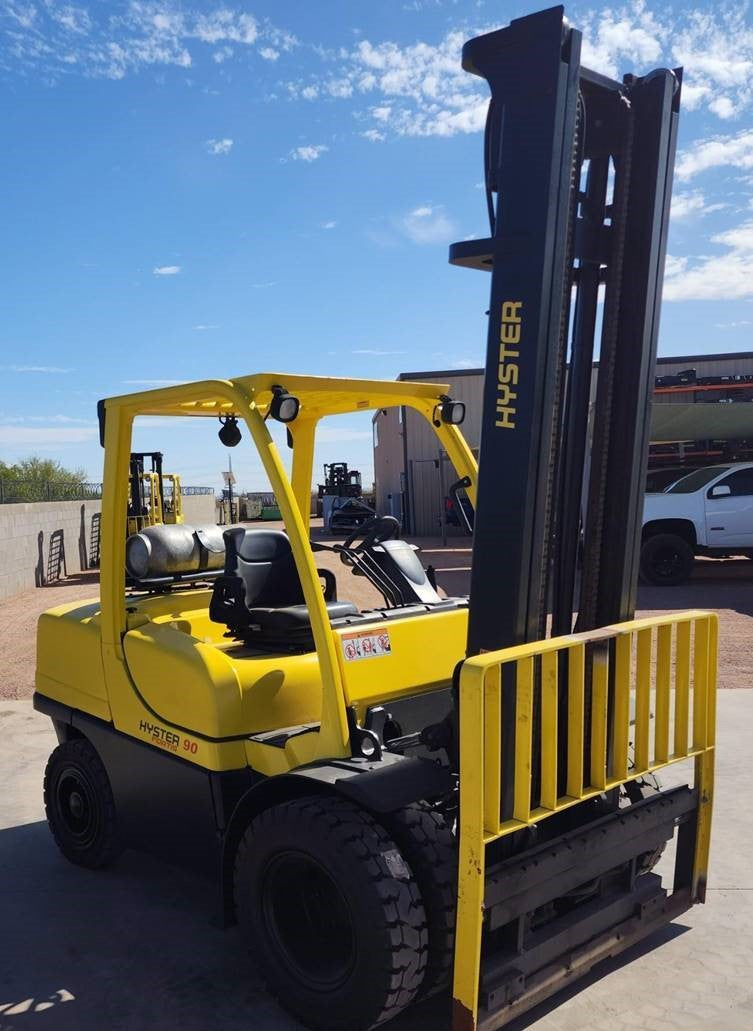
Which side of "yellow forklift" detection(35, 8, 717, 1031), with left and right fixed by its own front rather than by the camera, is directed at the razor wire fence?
back

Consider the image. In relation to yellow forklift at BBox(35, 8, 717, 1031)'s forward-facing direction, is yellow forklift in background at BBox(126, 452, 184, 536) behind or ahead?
behind

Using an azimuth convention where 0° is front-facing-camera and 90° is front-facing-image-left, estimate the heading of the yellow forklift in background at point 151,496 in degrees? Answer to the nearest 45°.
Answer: approximately 45°

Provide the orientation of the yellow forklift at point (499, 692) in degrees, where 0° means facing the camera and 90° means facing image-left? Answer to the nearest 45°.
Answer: approximately 315°

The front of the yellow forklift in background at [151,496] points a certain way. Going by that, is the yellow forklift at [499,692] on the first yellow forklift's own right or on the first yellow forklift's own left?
on the first yellow forklift's own left

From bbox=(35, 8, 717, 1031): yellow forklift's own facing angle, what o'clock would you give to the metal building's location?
The metal building is roughly at 8 o'clock from the yellow forklift.

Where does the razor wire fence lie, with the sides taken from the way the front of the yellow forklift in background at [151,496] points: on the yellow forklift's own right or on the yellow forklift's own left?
on the yellow forklift's own right

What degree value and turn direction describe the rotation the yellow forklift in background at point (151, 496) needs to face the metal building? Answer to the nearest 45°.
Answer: approximately 135° to its left

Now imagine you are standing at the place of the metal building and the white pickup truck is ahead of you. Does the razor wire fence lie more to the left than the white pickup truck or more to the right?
right

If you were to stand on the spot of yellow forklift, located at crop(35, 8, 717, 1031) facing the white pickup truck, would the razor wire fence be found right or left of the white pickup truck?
left
